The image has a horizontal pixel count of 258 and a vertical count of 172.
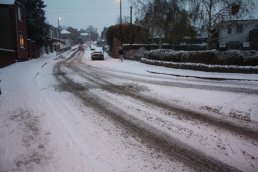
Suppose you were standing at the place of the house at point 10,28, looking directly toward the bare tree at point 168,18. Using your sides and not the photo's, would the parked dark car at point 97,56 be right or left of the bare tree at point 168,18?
left

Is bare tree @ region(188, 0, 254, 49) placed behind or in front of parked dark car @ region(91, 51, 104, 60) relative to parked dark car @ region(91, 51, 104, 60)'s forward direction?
in front

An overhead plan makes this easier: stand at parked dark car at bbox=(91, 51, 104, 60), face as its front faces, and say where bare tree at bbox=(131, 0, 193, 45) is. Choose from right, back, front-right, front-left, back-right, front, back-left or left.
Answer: front-left

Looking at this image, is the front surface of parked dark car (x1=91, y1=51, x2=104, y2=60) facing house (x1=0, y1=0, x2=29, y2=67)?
no

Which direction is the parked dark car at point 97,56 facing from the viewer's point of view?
toward the camera

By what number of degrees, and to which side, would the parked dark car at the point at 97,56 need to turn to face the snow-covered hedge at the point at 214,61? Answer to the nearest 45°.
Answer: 0° — it already faces it
